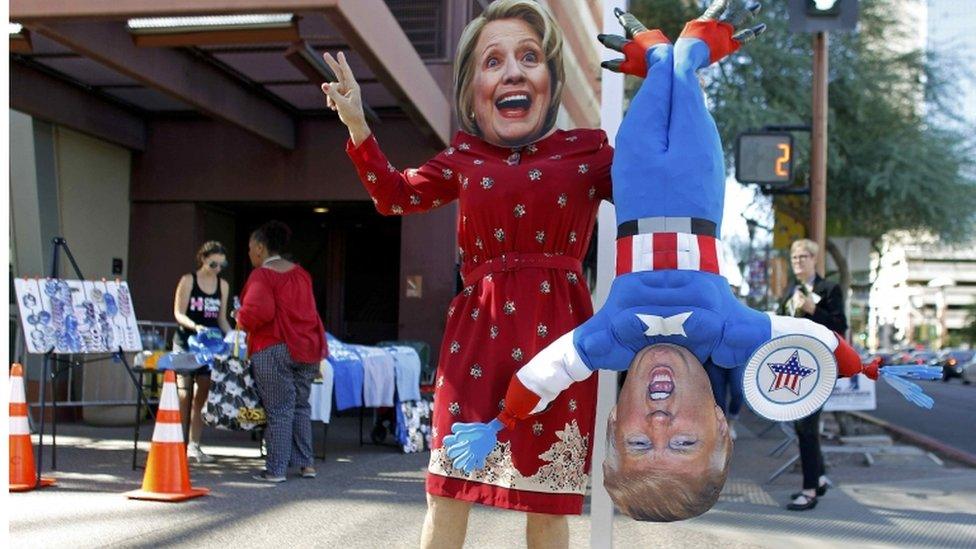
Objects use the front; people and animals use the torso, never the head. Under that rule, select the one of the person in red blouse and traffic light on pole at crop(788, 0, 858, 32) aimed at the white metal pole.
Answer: the traffic light on pole

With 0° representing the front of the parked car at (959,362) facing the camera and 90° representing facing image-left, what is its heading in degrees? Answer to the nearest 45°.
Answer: approximately 45°

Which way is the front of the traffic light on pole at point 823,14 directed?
toward the camera

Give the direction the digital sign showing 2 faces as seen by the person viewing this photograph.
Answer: facing the viewer

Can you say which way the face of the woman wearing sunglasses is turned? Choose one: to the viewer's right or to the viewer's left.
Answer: to the viewer's right

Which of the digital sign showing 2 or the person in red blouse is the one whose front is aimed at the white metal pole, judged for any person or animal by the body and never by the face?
the digital sign showing 2

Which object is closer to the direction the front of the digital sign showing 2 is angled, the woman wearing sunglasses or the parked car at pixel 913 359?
the woman wearing sunglasses

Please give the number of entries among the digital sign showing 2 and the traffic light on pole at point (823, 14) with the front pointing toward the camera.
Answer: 2

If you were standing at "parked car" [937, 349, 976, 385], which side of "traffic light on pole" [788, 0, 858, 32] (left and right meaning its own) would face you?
back

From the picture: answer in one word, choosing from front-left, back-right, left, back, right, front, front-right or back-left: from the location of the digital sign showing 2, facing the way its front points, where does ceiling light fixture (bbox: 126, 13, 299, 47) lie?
right

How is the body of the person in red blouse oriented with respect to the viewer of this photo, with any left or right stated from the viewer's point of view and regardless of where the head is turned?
facing away from the viewer and to the left of the viewer

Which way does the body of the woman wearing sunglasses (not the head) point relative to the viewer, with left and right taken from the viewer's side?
facing the viewer and to the right of the viewer

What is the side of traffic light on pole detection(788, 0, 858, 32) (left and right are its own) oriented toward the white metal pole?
front
